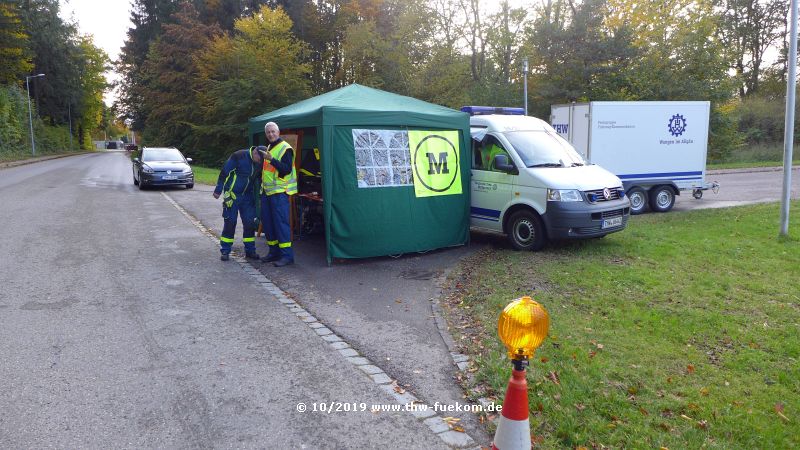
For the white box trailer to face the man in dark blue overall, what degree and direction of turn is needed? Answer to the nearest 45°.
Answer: approximately 180°

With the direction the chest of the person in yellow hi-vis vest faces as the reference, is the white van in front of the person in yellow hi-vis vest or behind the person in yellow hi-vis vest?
behind

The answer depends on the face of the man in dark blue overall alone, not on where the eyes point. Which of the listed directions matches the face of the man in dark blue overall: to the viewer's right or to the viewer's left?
to the viewer's right

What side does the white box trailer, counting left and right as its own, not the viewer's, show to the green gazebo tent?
back

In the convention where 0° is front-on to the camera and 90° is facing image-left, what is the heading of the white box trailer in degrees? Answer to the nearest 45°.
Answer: approximately 225°

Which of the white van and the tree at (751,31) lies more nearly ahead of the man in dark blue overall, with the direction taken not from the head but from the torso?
the white van

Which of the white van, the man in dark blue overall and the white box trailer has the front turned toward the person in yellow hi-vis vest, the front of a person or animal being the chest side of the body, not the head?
the man in dark blue overall

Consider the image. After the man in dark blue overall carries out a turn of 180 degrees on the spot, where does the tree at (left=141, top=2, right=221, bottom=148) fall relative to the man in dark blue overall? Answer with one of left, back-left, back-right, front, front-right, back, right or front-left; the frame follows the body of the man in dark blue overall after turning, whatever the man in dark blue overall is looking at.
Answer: front-right

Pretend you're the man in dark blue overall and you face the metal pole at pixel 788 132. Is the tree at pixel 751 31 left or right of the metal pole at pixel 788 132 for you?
left

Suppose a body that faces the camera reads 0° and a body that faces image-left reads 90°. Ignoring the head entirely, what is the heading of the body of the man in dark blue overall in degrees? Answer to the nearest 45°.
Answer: approximately 315°
